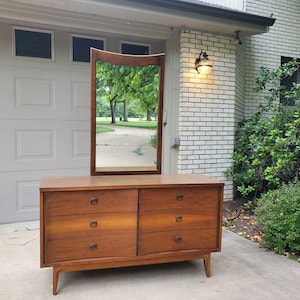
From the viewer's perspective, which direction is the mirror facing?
toward the camera

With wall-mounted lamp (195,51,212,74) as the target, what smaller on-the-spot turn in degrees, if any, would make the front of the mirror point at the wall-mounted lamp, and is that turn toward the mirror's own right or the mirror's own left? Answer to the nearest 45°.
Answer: approximately 135° to the mirror's own left

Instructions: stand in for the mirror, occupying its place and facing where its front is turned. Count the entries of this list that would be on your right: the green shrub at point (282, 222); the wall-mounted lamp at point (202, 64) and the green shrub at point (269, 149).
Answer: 0

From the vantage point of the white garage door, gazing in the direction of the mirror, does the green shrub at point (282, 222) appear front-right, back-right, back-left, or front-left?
front-left

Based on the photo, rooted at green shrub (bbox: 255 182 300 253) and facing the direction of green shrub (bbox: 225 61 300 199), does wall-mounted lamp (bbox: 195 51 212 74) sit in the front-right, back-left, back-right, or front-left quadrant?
front-left

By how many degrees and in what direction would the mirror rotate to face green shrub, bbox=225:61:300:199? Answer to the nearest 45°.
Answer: approximately 135° to its left

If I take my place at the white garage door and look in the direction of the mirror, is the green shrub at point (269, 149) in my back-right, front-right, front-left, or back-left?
front-left

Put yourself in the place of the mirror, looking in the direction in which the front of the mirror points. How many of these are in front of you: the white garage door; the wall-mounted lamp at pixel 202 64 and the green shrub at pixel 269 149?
0

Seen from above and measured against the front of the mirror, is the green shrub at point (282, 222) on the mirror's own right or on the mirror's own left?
on the mirror's own left

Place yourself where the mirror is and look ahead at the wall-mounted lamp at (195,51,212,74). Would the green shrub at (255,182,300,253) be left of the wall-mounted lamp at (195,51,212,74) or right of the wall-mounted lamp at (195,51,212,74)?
right

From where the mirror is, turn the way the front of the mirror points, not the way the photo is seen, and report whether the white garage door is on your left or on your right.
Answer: on your right
